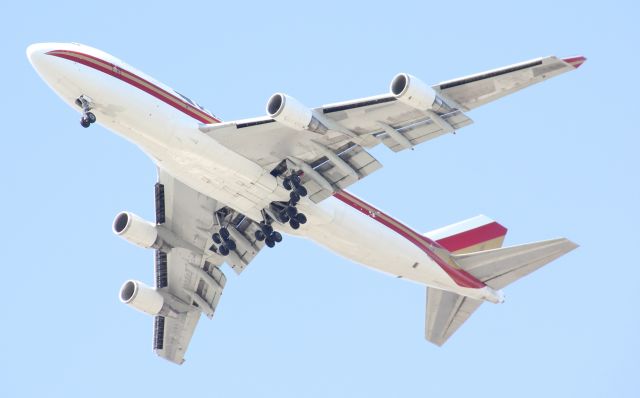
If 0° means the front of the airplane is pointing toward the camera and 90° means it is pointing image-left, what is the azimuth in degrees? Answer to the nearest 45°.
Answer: approximately 45°
